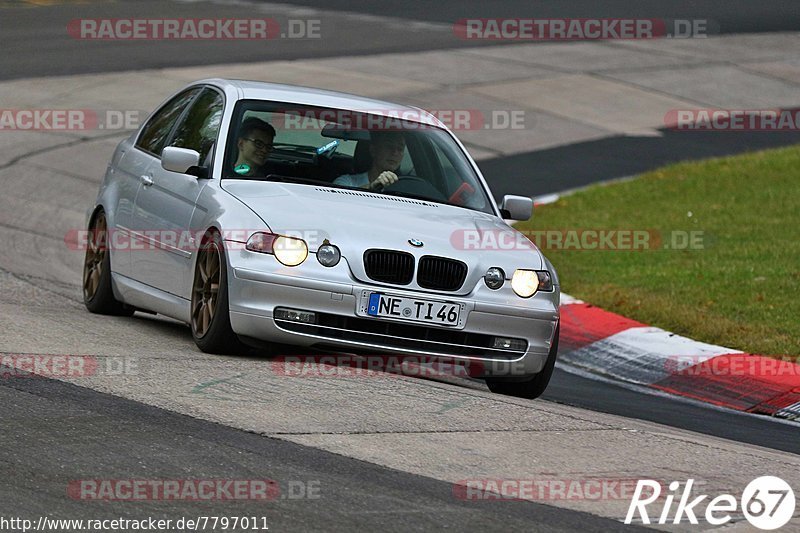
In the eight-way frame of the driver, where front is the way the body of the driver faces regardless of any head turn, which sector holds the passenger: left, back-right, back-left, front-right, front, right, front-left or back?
back-right

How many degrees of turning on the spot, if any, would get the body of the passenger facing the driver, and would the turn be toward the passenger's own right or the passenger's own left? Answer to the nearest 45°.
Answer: approximately 45° to the passenger's own left

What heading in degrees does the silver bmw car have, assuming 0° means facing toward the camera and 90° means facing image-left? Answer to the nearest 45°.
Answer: approximately 315°

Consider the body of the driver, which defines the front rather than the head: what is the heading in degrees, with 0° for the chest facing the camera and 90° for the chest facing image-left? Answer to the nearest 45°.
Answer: approximately 315°
